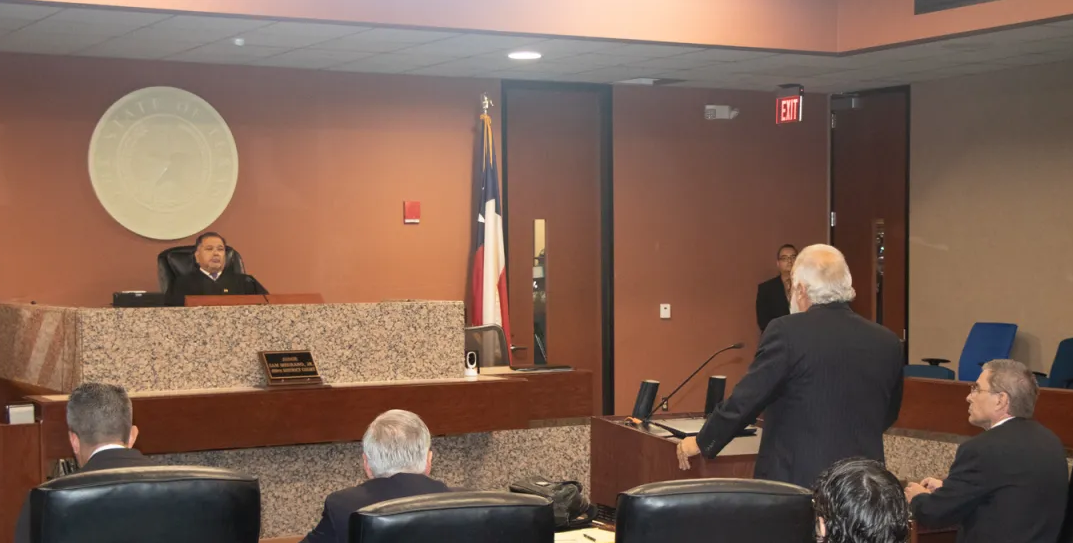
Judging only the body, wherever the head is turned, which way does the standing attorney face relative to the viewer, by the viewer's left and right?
facing away from the viewer and to the left of the viewer

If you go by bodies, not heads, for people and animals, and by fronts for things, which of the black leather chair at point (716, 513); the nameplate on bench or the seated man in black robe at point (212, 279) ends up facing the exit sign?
the black leather chair

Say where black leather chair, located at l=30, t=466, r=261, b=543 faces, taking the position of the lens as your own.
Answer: facing away from the viewer

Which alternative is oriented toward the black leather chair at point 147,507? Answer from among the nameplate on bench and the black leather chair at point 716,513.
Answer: the nameplate on bench

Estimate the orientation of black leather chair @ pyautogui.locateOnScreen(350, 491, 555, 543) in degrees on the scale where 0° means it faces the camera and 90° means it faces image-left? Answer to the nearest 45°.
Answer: approximately 180°

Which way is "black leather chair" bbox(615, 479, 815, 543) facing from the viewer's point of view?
away from the camera
